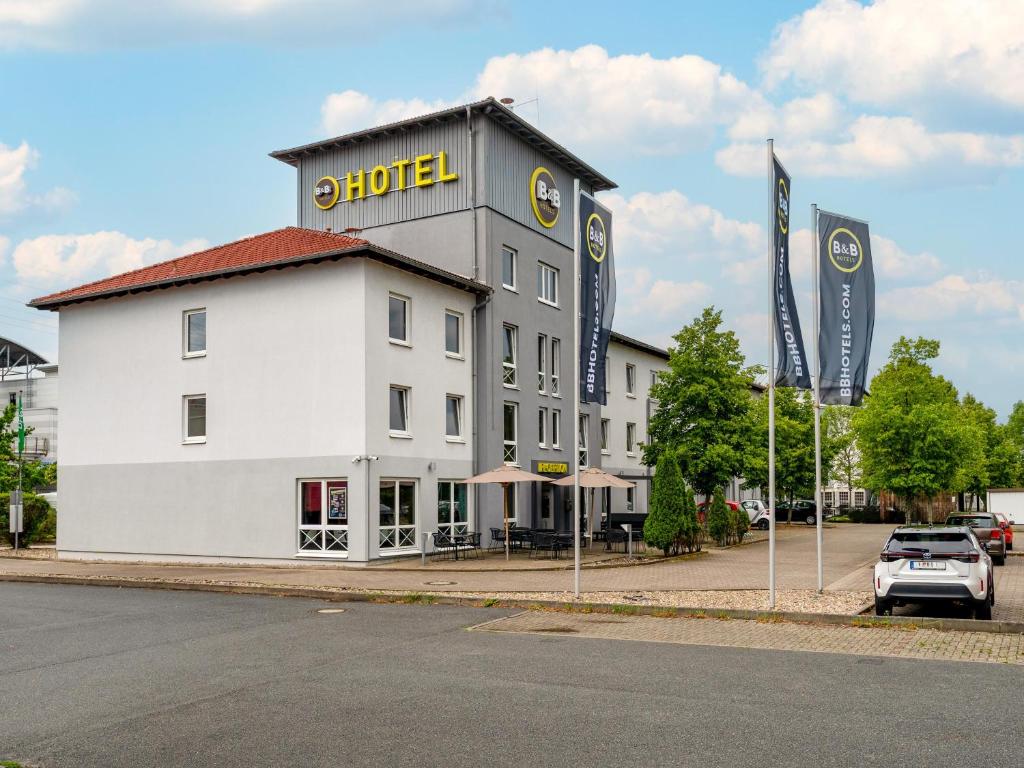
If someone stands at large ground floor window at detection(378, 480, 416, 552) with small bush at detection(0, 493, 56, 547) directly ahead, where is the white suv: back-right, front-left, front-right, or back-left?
back-left

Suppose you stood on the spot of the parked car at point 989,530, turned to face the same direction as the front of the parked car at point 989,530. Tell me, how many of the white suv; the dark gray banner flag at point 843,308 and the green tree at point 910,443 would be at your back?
2

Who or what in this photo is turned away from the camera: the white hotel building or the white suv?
the white suv

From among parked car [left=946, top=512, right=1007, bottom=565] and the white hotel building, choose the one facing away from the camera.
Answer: the parked car

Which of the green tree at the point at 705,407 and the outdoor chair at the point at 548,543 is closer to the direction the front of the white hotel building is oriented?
the outdoor chair

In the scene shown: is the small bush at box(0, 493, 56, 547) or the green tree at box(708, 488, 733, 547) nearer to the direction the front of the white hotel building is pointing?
the green tree

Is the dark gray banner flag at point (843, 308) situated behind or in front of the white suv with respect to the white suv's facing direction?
in front

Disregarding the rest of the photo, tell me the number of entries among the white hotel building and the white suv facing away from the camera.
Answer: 1

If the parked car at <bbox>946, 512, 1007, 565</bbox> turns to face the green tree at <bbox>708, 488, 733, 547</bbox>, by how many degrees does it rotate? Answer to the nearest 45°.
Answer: approximately 45° to its left

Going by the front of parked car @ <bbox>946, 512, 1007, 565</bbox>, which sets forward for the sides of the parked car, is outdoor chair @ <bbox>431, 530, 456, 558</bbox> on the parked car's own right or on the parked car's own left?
on the parked car's own left

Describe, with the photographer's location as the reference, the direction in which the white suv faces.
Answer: facing away from the viewer

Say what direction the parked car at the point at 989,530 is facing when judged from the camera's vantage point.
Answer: facing away from the viewer

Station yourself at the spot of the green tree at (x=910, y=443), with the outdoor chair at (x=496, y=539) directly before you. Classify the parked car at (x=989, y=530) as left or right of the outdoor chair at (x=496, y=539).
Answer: left
